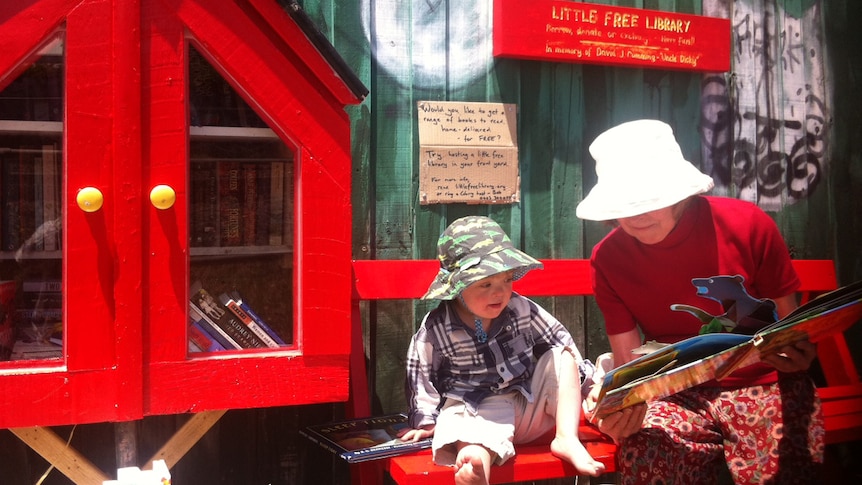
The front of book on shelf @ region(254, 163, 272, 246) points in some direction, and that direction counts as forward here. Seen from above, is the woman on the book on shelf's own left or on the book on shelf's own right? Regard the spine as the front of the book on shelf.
on the book on shelf's own left

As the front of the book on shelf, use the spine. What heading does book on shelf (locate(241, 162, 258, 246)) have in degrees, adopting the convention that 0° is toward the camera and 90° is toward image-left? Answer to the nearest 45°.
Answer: approximately 0°

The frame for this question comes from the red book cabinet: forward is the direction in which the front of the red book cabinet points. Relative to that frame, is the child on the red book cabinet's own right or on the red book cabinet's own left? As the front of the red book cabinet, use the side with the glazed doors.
on the red book cabinet's own left

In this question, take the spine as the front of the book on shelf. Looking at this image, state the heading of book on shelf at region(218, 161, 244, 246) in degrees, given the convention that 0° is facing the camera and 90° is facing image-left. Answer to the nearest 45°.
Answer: approximately 0°
